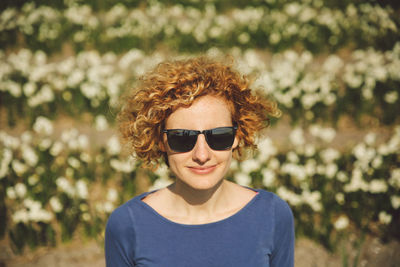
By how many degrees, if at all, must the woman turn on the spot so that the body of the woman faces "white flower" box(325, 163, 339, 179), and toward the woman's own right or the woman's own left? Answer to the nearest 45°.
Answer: approximately 135° to the woman's own left

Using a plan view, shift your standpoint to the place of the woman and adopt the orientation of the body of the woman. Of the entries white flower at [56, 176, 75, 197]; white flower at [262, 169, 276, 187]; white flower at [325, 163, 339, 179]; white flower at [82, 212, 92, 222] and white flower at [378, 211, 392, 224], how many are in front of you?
0

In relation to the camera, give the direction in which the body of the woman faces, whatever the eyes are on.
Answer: toward the camera

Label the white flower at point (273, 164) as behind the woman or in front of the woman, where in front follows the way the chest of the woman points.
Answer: behind

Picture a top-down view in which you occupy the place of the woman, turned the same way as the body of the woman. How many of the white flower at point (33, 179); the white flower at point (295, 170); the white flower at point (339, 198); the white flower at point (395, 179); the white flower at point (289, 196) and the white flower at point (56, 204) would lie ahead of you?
0

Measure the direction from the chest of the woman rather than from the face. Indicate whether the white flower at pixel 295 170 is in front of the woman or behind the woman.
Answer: behind

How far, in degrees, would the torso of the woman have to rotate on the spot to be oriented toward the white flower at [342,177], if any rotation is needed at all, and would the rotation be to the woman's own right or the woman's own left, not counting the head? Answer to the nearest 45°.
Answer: approximately 135° to the woman's own left

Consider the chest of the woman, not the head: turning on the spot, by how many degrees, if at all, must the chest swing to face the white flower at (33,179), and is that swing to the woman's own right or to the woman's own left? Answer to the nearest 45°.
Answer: approximately 135° to the woman's own right

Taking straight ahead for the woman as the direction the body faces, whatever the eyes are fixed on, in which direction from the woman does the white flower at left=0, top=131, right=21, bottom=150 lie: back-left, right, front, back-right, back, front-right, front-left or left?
back-right

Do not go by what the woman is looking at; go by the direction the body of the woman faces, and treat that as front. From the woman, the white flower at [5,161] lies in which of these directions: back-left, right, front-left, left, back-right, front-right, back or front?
back-right

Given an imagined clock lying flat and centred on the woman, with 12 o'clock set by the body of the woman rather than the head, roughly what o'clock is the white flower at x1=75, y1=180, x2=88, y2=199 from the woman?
The white flower is roughly at 5 o'clock from the woman.

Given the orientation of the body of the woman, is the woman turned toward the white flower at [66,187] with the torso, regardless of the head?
no

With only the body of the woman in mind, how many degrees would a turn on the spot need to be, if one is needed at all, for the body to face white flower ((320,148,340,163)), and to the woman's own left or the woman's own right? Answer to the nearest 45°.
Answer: approximately 135° to the woman's own left

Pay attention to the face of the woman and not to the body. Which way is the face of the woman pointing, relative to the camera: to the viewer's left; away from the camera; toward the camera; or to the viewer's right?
toward the camera

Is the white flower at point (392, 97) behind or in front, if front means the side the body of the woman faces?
behind
